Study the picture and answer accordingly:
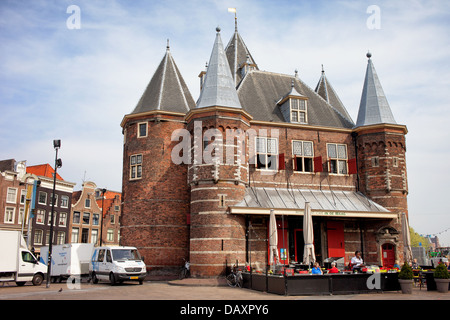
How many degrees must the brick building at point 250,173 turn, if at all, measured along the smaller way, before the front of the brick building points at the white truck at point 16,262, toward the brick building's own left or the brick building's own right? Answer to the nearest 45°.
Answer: approximately 90° to the brick building's own right

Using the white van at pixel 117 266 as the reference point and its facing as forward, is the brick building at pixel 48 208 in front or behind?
behind

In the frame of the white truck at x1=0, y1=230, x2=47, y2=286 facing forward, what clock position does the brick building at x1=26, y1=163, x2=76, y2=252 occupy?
The brick building is roughly at 9 o'clock from the white truck.

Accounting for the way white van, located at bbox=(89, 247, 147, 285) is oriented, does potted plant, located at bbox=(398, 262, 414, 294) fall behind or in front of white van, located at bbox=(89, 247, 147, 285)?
in front

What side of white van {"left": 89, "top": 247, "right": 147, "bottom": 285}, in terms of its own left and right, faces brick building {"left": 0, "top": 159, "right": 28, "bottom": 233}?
back

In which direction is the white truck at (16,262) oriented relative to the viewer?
to the viewer's right

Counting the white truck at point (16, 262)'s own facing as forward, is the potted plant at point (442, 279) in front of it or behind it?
in front

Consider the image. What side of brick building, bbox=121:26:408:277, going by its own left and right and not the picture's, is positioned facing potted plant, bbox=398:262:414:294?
front
